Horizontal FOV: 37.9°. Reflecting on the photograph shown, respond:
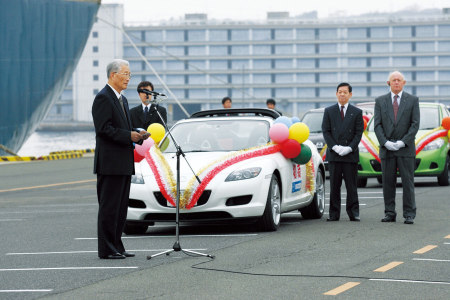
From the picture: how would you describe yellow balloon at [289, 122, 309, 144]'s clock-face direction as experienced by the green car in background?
The yellow balloon is roughly at 11 o'clock from the green car in background.

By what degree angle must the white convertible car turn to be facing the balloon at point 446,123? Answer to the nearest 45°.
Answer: approximately 180°

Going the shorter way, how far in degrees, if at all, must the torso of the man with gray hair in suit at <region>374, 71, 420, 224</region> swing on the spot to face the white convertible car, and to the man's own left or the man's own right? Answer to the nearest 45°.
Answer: approximately 45° to the man's own right

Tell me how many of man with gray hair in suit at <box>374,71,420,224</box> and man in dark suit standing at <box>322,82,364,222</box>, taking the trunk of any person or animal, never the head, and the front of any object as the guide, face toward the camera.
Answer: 2

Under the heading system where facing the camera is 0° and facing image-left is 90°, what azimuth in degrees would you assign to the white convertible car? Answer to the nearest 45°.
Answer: approximately 45°

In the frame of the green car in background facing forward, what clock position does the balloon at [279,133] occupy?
The balloon is roughly at 11 o'clock from the green car in background.

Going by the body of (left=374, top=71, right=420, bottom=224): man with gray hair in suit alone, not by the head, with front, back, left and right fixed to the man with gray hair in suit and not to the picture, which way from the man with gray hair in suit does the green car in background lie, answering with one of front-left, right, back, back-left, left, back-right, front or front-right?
back
